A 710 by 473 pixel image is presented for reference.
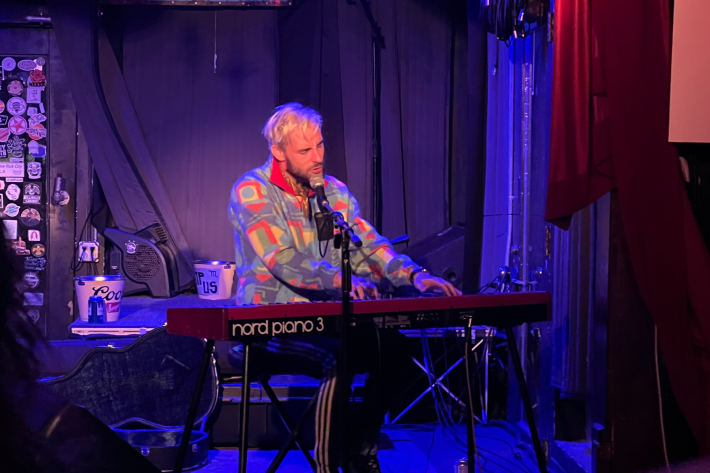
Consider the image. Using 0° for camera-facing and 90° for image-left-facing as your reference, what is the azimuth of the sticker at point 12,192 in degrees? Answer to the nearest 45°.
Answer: approximately 0°

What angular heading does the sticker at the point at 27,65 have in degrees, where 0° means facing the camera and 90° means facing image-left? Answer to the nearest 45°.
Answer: approximately 0°
